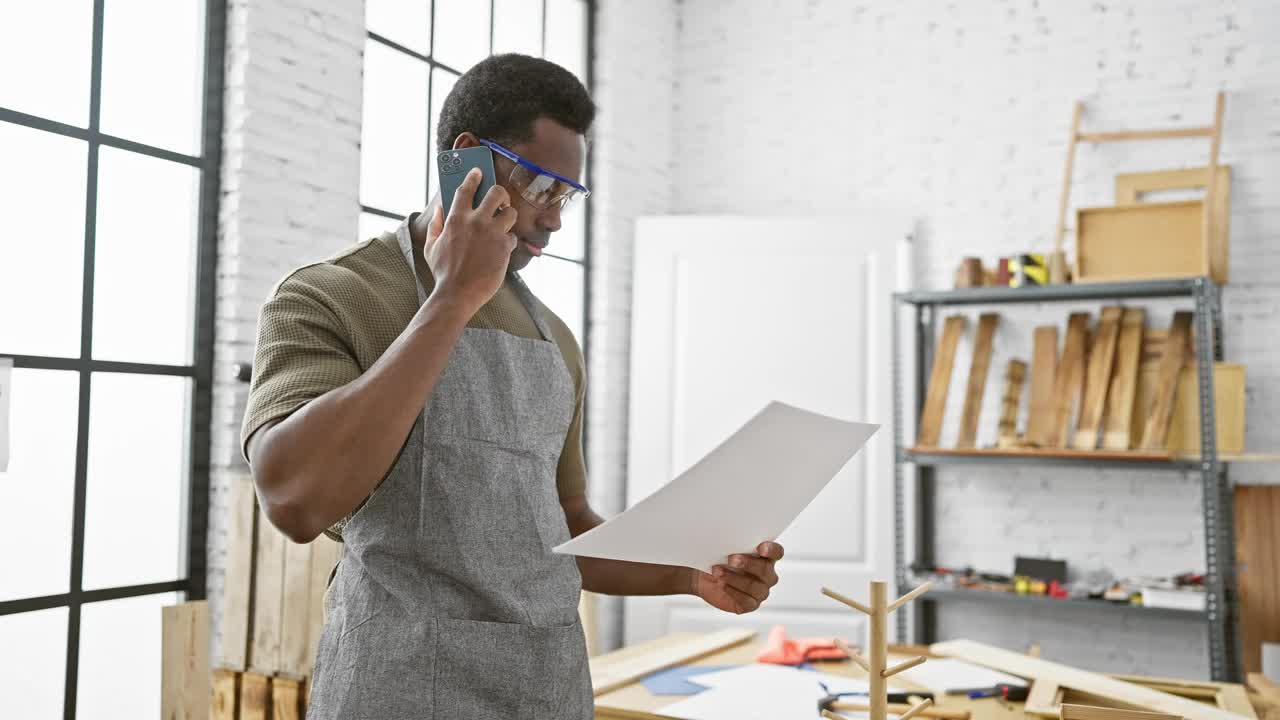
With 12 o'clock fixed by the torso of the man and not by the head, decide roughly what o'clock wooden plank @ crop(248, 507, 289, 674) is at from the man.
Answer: The wooden plank is roughly at 7 o'clock from the man.

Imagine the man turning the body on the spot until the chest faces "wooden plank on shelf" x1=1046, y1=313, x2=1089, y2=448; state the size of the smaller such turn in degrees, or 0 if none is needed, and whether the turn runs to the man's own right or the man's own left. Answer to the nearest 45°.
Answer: approximately 90° to the man's own left

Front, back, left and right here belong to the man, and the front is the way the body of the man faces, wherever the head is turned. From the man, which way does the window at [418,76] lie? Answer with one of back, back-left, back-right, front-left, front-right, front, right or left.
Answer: back-left

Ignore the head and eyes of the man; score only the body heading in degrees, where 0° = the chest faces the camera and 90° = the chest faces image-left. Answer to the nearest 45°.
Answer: approximately 315°

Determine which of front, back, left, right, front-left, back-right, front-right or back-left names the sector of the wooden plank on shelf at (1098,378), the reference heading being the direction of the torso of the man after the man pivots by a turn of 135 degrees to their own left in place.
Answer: front-right

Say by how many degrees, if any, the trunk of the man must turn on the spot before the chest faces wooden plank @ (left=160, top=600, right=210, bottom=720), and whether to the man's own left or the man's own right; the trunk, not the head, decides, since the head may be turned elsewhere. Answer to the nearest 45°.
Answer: approximately 180°

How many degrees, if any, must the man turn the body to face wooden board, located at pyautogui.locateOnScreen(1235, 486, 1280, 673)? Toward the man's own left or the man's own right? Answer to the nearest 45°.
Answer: approximately 90° to the man's own left

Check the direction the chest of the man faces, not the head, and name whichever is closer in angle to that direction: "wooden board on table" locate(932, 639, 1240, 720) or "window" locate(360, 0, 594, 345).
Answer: the wooden board on table

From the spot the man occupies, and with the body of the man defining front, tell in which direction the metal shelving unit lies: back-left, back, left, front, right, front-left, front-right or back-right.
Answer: left

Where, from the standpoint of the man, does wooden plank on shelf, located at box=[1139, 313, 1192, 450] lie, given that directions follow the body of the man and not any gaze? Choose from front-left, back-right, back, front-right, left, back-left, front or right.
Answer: left

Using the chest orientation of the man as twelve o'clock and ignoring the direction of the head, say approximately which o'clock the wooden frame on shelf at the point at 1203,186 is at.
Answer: The wooden frame on shelf is roughly at 9 o'clock from the man.

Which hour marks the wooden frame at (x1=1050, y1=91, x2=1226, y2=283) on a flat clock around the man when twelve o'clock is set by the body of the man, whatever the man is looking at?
The wooden frame is roughly at 9 o'clock from the man.

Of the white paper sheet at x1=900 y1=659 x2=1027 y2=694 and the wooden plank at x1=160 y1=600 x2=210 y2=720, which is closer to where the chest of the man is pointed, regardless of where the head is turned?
the white paper sheet

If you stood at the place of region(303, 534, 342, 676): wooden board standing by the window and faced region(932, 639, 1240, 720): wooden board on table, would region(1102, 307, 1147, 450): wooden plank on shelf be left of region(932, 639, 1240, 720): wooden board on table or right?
left

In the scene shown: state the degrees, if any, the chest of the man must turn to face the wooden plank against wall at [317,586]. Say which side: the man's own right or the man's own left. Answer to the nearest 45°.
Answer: approximately 135° to the man's own left
